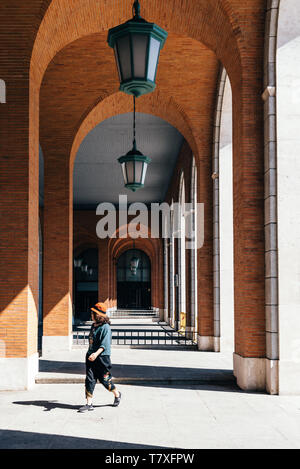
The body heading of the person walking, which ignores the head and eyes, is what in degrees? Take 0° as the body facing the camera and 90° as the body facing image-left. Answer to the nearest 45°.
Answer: approximately 90°

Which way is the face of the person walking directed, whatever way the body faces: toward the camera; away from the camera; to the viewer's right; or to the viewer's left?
to the viewer's left

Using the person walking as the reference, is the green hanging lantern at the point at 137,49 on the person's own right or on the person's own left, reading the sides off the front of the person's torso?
on the person's own left
